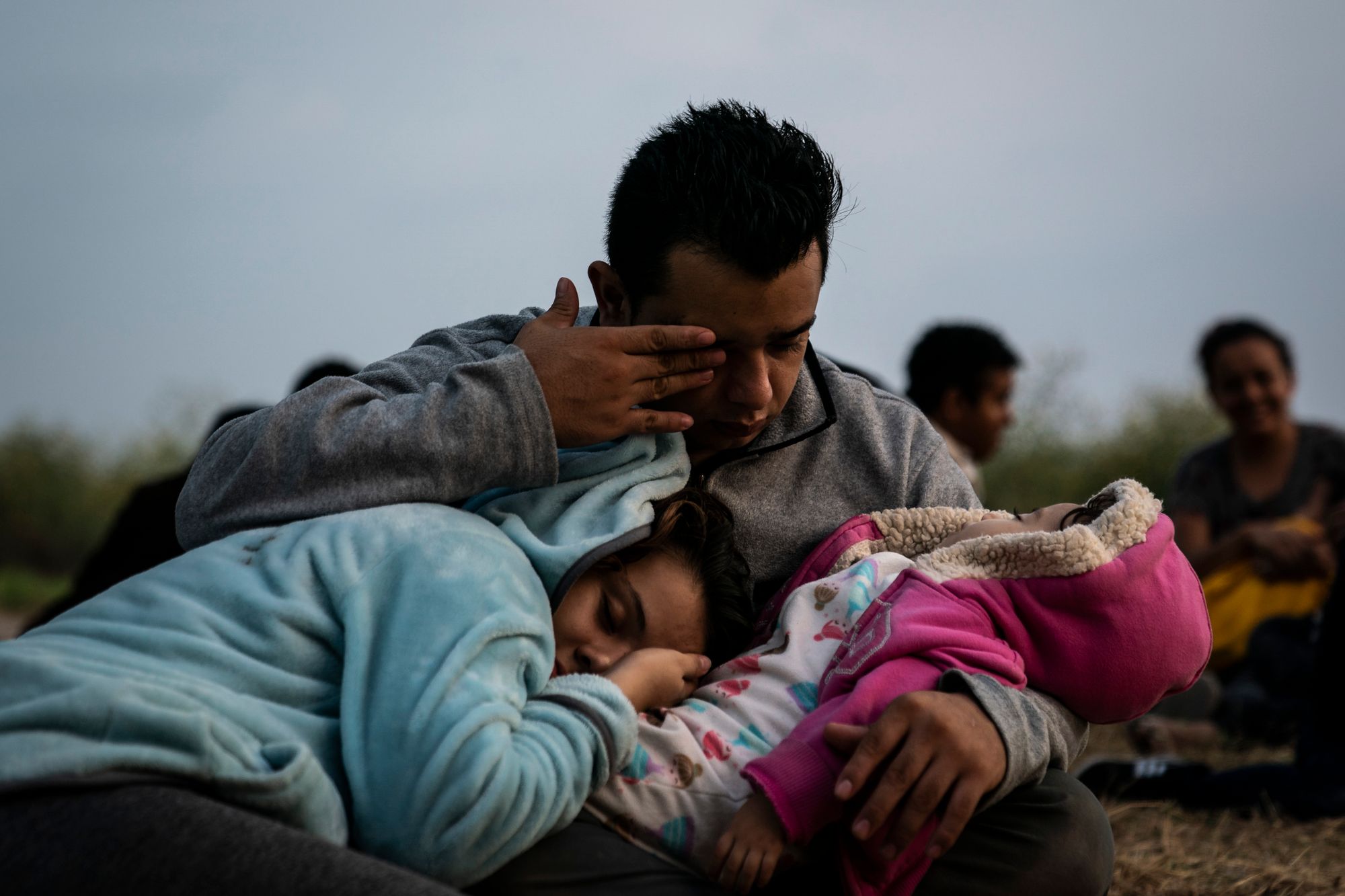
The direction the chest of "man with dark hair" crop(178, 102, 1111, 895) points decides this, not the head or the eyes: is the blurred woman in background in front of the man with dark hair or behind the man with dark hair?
behind

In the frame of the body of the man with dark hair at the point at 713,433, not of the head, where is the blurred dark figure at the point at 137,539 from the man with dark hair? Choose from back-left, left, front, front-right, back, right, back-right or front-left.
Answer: back-right

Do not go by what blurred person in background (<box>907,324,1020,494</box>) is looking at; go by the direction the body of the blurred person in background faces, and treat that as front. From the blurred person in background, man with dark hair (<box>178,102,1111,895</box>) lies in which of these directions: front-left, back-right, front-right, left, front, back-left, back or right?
right

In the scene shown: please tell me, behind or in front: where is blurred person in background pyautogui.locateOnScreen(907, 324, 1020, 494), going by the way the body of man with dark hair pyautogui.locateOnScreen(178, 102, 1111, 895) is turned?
behind
